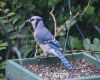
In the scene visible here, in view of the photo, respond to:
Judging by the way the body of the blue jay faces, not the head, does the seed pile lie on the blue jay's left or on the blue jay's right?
on the blue jay's left

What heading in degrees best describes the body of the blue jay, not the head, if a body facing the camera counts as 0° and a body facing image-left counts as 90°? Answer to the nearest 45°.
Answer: approximately 90°
